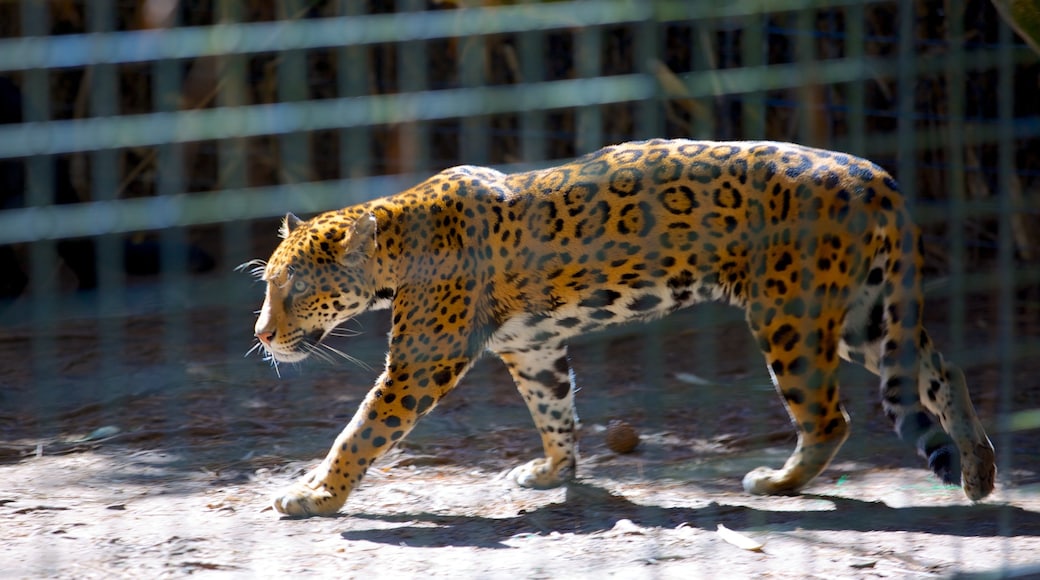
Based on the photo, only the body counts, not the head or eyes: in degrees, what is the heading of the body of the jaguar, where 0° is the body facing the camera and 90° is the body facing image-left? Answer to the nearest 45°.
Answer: approximately 90°
